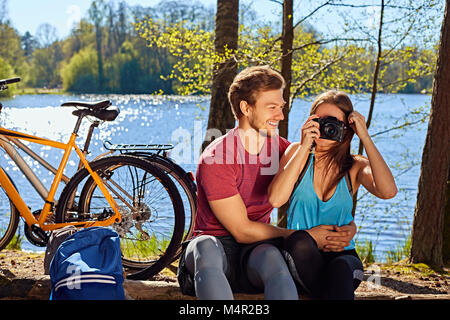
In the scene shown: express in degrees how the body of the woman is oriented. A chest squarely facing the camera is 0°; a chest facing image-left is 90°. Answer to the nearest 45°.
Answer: approximately 0°

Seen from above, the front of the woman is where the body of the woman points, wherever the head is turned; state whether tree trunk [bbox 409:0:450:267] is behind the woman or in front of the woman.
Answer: behind

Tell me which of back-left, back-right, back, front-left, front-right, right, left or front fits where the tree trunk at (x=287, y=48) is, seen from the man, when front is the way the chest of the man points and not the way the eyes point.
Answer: back-left

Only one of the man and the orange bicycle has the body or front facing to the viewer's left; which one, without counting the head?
the orange bicycle

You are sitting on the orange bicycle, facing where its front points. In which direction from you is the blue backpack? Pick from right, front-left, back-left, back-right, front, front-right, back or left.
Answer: left

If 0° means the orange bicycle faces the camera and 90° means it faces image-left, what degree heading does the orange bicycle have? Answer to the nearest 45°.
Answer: approximately 90°

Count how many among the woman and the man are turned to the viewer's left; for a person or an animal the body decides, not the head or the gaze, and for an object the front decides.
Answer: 0
